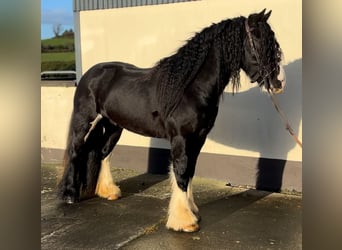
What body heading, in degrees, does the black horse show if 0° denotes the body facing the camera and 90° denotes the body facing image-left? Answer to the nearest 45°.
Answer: approximately 315°
